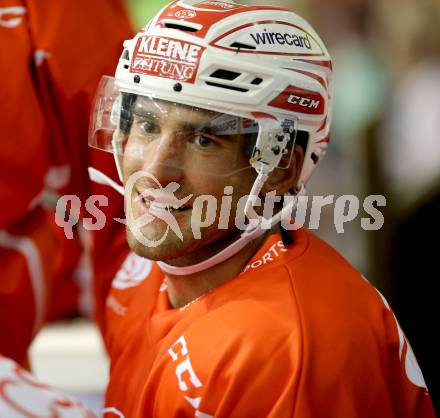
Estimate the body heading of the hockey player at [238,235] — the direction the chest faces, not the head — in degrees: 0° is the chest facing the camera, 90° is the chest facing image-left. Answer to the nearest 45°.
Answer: approximately 45°
